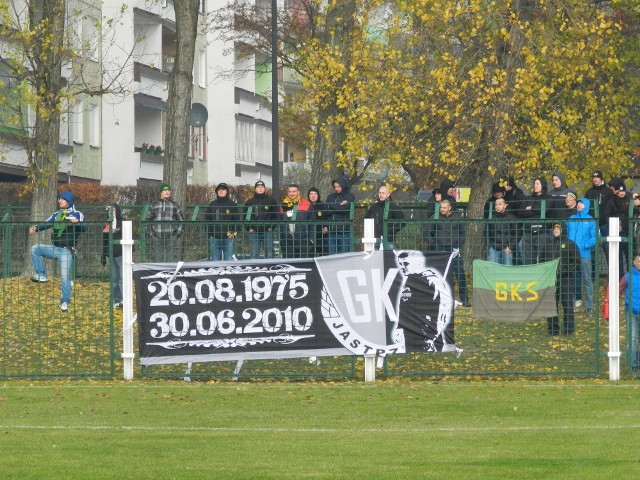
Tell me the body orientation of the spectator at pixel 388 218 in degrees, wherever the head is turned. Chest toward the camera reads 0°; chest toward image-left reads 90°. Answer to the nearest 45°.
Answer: approximately 0°

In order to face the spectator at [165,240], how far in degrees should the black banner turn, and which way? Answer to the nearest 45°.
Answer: approximately 90° to its right

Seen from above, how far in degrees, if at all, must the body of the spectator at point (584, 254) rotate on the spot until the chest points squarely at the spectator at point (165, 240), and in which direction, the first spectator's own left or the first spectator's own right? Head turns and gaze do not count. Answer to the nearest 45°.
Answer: approximately 45° to the first spectator's own right

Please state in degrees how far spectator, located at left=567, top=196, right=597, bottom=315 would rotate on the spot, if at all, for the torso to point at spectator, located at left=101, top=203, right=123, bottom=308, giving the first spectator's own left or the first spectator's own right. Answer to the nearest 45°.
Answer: approximately 45° to the first spectator's own right

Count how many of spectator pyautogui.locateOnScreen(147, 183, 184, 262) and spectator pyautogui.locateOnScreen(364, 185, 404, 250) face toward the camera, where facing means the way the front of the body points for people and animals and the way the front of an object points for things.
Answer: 2
